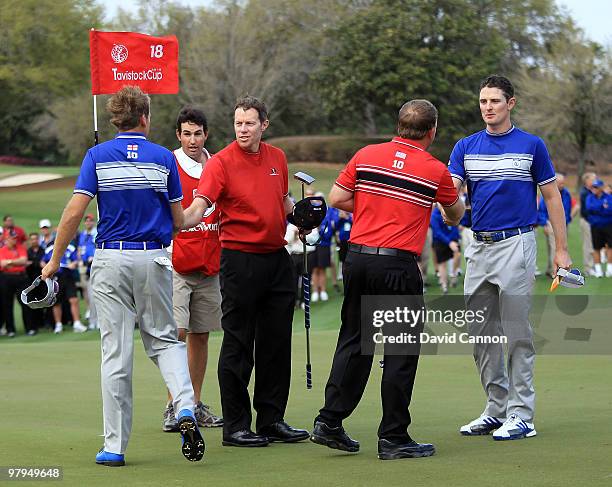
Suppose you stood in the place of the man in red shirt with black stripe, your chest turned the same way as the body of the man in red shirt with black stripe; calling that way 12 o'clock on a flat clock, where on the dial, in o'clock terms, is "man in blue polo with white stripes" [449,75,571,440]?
The man in blue polo with white stripes is roughly at 12 o'clock from the man in red shirt with black stripe.

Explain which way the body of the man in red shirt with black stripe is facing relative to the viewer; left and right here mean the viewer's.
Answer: facing away from the viewer and to the right of the viewer

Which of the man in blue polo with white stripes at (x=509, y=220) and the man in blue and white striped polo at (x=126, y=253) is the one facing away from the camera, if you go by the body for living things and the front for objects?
the man in blue and white striped polo

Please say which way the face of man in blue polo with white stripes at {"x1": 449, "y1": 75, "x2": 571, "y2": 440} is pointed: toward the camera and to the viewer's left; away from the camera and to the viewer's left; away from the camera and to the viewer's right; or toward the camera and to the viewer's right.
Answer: toward the camera and to the viewer's left

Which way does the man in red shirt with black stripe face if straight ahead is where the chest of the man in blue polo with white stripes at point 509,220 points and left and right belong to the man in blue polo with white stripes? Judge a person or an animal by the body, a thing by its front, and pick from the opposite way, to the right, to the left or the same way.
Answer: the opposite way

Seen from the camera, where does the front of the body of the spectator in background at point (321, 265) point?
toward the camera

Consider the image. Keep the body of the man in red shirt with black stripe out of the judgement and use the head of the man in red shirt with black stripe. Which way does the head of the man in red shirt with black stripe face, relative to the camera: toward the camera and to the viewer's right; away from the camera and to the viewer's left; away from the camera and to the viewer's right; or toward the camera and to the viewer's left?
away from the camera and to the viewer's right

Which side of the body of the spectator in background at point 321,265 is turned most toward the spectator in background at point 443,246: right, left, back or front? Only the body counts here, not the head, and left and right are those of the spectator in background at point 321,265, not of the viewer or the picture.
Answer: left

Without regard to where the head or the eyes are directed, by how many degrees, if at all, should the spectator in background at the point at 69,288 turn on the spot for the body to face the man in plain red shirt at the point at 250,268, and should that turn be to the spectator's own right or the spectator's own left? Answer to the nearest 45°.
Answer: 0° — they already face them

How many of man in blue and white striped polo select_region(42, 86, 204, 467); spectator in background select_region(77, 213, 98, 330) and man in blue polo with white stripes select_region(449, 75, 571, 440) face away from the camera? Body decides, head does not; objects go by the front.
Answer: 1

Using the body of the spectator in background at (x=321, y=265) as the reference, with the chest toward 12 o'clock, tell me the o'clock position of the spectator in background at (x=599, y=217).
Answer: the spectator in background at (x=599, y=217) is roughly at 9 o'clock from the spectator in background at (x=321, y=265).

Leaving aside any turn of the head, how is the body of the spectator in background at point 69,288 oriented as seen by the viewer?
toward the camera

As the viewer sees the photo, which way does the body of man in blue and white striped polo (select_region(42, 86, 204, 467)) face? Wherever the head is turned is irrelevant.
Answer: away from the camera

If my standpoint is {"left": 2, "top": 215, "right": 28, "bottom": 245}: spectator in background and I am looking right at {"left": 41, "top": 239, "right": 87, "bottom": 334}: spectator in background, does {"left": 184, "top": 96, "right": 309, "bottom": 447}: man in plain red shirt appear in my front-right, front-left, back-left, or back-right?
front-right
